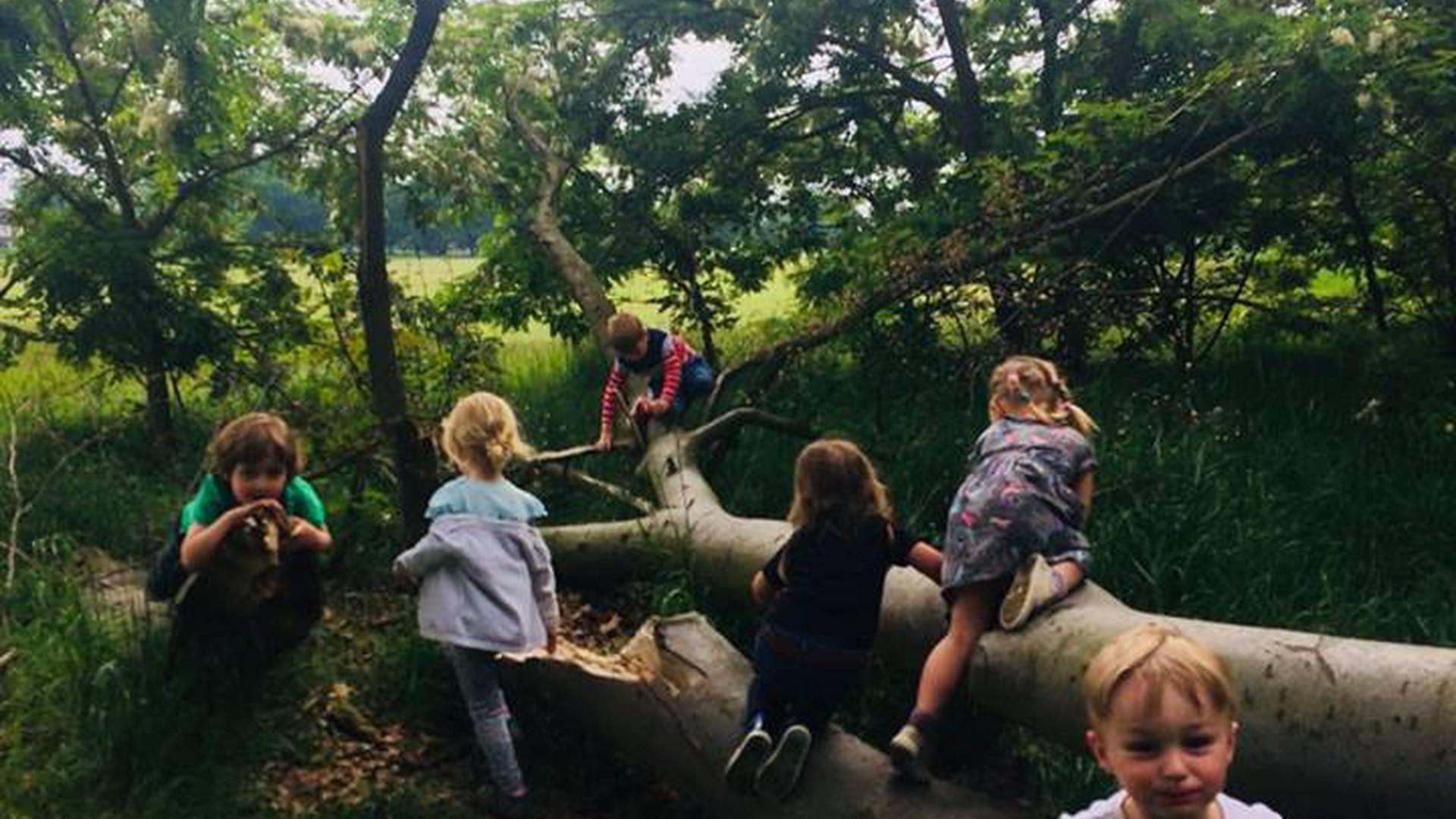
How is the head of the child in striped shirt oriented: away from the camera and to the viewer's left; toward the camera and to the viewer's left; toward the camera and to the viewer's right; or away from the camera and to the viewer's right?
toward the camera and to the viewer's left

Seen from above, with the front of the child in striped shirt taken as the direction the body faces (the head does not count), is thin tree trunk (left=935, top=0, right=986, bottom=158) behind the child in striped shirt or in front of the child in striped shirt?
behind

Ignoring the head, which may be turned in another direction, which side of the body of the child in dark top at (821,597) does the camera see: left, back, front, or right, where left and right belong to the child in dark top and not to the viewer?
back

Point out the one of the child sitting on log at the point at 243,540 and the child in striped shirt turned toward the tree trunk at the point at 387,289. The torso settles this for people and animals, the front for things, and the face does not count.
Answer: the child in striped shirt

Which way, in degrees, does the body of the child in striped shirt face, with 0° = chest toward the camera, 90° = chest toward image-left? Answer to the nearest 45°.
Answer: approximately 45°

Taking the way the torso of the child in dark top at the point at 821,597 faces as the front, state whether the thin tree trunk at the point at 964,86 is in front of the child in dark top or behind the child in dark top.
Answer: in front

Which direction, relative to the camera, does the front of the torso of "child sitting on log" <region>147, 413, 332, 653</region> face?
toward the camera

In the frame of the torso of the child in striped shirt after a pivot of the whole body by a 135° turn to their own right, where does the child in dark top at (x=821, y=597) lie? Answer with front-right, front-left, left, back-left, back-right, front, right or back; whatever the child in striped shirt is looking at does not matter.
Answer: back
